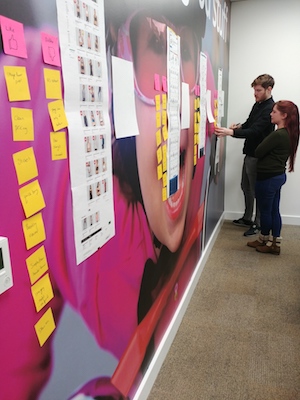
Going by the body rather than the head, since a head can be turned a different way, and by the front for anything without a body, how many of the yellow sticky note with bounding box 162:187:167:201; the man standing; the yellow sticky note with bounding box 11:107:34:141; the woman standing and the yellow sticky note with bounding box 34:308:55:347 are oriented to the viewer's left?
2

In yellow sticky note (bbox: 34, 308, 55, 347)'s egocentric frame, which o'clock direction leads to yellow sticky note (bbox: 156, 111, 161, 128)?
yellow sticky note (bbox: 156, 111, 161, 128) is roughly at 9 o'clock from yellow sticky note (bbox: 34, 308, 55, 347).

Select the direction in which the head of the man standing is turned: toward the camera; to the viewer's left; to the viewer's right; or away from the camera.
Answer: to the viewer's left

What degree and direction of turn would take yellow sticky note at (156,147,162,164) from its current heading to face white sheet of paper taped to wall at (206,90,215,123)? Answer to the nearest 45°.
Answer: approximately 135° to its left

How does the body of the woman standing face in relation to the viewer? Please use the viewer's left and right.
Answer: facing to the left of the viewer

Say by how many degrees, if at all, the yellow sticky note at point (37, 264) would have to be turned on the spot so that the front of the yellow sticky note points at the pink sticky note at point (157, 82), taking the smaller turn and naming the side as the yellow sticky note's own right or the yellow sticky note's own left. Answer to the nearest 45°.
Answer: approximately 90° to the yellow sticky note's own left

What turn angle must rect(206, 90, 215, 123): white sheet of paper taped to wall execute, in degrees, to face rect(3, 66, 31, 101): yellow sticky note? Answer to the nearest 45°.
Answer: approximately 90° to its right

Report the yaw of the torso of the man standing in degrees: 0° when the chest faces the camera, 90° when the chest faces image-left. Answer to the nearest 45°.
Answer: approximately 90°

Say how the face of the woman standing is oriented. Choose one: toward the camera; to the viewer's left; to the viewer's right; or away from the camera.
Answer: to the viewer's left

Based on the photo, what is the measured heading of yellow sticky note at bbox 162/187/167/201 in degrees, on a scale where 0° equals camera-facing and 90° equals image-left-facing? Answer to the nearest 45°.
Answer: approximately 315°

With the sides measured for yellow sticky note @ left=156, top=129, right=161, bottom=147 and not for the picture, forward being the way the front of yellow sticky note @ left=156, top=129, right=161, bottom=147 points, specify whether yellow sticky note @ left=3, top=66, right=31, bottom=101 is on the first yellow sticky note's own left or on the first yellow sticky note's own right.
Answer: on the first yellow sticky note's own right

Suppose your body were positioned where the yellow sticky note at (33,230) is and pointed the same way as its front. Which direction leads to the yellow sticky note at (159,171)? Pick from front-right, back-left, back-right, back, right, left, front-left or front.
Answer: left

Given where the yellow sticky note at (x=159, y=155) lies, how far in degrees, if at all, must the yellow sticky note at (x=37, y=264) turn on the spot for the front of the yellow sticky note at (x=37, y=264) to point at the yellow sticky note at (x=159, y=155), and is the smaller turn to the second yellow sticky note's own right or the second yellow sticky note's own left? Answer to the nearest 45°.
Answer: approximately 90° to the second yellow sticky note's own left

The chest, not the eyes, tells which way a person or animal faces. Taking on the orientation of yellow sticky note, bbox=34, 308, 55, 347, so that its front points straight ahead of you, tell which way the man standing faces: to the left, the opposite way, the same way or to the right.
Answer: the opposite way

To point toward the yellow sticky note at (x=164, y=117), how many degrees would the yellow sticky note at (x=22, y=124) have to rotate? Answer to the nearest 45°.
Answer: approximately 90° to its left
